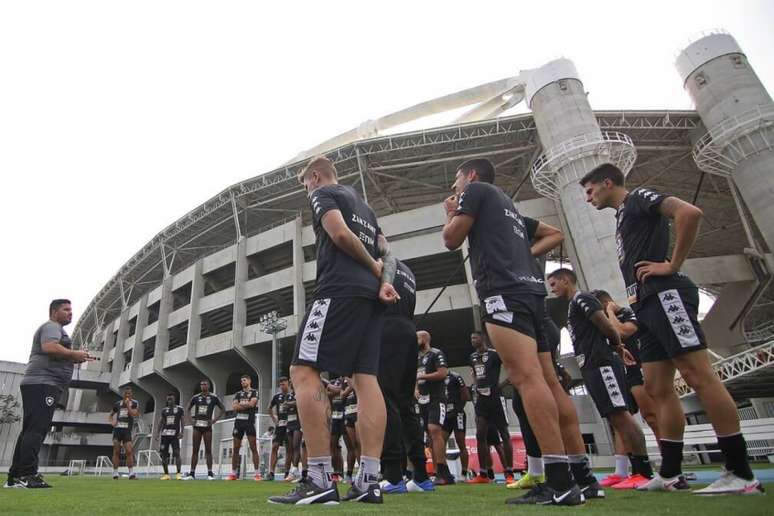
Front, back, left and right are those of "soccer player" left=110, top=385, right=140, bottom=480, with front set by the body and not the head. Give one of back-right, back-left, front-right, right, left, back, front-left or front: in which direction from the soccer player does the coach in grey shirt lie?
front

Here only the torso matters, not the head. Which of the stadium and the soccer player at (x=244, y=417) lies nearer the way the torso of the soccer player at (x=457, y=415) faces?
the soccer player

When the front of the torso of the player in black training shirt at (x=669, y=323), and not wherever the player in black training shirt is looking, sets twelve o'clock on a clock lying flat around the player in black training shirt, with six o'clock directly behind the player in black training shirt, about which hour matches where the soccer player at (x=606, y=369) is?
The soccer player is roughly at 2 o'clock from the player in black training shirt.

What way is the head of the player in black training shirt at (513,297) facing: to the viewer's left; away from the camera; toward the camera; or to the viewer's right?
to the viewer's left

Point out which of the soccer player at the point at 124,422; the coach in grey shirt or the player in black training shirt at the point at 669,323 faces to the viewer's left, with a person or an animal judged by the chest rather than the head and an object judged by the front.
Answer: the player in black training shirt

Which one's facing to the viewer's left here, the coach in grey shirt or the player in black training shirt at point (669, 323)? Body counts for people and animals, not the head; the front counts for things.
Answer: the player in black training shirt

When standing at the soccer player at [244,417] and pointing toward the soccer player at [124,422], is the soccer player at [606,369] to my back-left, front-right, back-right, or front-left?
back-left

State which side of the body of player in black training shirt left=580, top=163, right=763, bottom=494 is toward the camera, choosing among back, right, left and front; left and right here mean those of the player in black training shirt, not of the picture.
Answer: left

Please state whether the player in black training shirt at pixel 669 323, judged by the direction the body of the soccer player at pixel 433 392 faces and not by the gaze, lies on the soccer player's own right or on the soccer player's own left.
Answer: on the soccer player's own left

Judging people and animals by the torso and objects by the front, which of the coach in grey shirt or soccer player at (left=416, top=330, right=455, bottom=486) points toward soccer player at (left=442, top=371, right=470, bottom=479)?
the coach in grey shirt

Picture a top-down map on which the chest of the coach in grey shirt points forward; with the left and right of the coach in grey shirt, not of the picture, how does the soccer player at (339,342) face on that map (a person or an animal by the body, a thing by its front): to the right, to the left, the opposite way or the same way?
to the left

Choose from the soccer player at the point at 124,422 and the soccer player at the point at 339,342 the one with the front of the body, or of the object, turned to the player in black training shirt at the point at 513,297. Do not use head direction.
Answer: the soccer player at the point at 124,422

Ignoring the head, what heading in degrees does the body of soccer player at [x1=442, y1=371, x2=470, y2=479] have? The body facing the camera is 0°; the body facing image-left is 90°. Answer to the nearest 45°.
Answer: approximately 45°

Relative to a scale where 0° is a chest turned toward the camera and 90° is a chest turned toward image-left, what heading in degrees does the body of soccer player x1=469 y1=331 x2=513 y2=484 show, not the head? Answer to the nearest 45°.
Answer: approximately 45°

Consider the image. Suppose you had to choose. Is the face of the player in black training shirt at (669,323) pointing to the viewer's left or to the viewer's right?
to the viewer's left

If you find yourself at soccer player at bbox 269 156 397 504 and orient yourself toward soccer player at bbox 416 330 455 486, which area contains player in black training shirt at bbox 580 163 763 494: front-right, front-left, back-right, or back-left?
front-right

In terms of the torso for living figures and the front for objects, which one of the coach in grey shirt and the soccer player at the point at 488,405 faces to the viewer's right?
the coach in grey shirt

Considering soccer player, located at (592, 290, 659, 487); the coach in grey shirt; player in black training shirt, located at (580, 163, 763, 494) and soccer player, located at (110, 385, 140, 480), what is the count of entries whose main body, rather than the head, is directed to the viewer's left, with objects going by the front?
2

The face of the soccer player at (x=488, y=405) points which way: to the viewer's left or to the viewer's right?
to the viewer's left

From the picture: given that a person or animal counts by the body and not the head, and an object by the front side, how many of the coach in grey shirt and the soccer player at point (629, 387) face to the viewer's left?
1

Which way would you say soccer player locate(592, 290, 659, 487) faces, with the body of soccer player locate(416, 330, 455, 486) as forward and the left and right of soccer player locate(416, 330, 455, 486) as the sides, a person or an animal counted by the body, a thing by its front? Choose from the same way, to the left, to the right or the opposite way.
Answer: to the right
